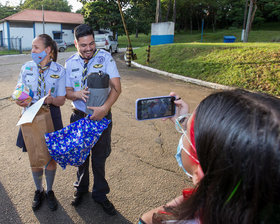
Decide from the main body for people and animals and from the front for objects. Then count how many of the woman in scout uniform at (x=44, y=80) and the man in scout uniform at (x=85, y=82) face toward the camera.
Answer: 2

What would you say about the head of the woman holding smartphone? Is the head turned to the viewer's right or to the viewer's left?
to the viewer's left

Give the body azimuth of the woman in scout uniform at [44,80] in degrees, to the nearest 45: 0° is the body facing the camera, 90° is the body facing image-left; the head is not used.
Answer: approximately 0°

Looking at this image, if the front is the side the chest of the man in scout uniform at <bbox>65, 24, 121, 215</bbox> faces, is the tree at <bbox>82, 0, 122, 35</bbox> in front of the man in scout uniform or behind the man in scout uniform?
behind

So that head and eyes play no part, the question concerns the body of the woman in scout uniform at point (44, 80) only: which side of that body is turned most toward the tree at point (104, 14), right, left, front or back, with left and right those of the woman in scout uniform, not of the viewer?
back

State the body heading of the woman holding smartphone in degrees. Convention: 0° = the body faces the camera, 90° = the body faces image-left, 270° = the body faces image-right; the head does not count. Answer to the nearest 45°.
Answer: approximately 135°
